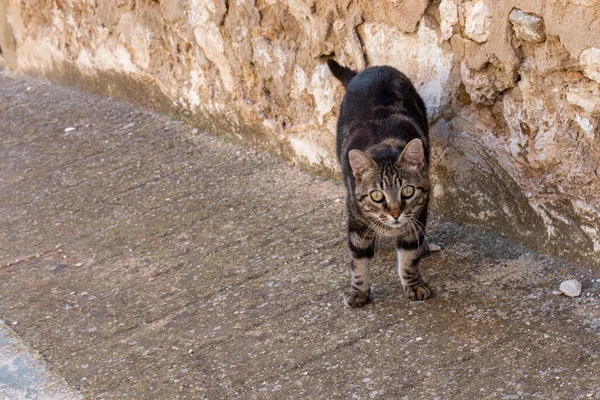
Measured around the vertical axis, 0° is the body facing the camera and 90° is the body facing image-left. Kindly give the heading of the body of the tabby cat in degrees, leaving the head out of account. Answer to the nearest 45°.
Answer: approximately 0°

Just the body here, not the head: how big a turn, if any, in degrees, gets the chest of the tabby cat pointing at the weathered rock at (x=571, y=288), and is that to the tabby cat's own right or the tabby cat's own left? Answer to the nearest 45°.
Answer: approximately 90° to the tabby cat's own left
